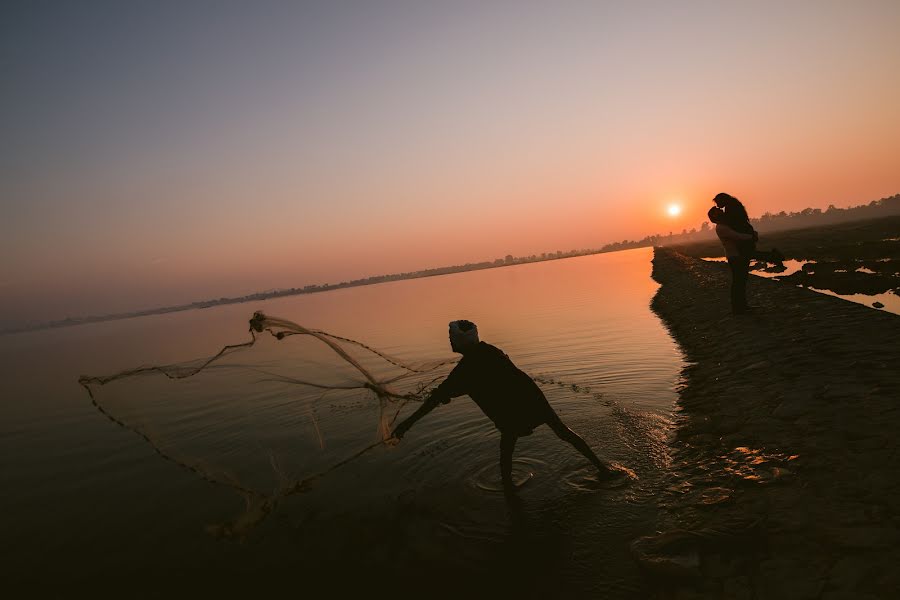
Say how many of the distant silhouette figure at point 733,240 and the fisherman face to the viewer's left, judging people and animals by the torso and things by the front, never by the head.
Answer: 2

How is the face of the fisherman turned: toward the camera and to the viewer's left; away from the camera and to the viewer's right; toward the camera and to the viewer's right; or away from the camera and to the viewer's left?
away from the camera and to the viewer's left

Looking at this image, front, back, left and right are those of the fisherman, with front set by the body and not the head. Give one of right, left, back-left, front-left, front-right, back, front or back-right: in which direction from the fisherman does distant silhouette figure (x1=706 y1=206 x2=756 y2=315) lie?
back-right

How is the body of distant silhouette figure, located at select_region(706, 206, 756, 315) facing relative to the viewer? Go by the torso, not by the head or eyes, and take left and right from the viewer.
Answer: facing to the left of the viewer

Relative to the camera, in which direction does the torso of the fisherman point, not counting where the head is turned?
to the viewer's left
